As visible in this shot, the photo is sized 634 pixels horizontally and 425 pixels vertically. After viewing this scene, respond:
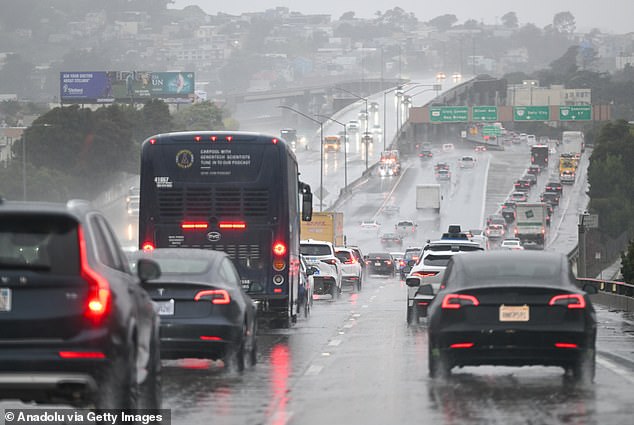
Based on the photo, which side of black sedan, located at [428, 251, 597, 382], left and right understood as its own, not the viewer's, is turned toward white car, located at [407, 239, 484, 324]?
front

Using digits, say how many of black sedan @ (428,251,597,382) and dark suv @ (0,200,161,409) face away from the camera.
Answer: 2

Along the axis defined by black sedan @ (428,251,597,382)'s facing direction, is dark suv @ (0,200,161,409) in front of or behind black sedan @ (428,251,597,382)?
behind

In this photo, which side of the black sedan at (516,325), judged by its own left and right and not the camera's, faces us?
back

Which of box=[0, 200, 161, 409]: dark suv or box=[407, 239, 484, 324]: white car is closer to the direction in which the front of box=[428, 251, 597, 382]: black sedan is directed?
the white car

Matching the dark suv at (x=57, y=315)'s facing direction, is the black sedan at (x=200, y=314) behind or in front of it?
in front

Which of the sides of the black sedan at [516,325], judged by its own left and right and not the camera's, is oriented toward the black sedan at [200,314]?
left

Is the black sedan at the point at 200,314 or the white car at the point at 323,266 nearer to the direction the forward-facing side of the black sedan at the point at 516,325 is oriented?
the white car

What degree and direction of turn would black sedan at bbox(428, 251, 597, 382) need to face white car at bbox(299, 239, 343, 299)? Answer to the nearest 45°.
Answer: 0° — it already faces it

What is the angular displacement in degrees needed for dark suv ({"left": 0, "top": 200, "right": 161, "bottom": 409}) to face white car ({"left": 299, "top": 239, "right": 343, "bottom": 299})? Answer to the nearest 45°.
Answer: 0° — it already faces it

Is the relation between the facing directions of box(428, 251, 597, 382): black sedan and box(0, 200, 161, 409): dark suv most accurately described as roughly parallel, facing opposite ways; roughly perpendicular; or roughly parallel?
roughly parallel

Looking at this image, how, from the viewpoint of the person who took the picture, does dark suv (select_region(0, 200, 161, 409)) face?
facing away from the viewer
